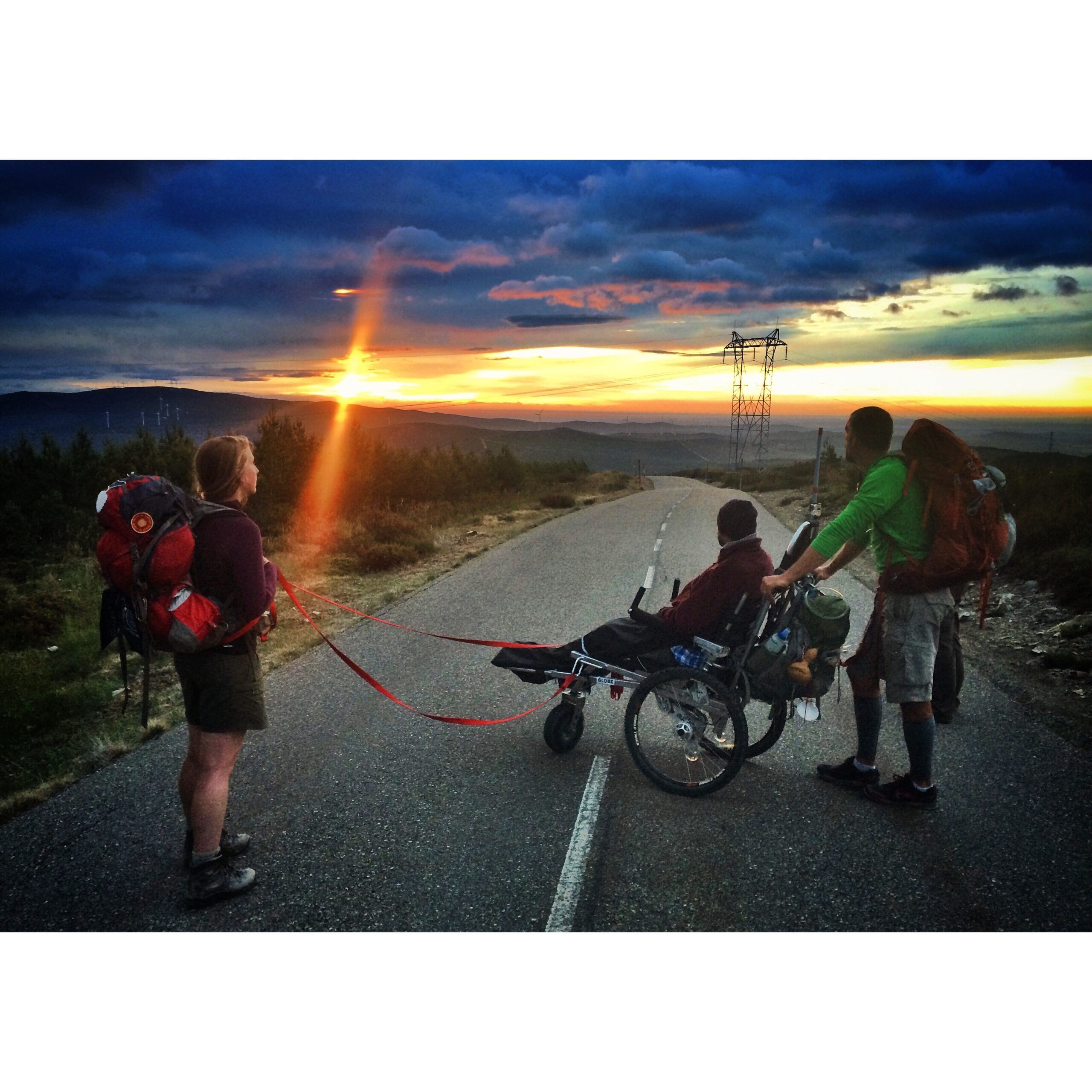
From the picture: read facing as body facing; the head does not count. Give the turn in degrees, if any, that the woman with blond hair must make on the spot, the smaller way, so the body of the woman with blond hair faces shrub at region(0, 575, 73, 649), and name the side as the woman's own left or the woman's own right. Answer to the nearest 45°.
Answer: approximately 90° to the woman's own left

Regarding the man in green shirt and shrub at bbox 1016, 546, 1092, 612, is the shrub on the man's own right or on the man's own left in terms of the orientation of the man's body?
on the man's own right

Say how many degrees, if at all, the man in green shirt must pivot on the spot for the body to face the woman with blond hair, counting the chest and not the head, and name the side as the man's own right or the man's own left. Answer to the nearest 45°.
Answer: approximately 45° to the man's own left

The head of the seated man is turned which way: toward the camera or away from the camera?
away from the camera

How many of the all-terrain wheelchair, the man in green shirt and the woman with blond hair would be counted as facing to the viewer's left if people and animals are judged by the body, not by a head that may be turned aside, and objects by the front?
2

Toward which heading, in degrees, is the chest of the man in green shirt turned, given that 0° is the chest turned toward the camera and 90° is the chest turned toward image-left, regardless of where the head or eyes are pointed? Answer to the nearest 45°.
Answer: approximately 90°

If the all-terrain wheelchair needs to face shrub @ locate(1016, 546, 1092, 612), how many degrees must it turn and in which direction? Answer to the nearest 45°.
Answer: approximately 135° to its right

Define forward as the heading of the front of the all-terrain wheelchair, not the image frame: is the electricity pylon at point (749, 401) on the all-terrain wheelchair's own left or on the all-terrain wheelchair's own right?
on the all-terrain wheelchair's own right

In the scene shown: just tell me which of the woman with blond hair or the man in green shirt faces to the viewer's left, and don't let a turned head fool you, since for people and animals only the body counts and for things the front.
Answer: the man in green shirt

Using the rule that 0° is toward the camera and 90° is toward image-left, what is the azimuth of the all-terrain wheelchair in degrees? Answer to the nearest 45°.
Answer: approximately 90°
